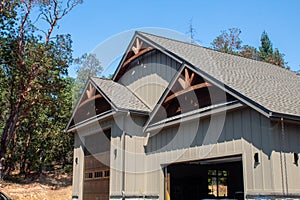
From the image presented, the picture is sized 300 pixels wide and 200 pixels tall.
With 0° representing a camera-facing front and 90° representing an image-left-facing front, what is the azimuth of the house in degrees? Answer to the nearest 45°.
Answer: approximately 45°
